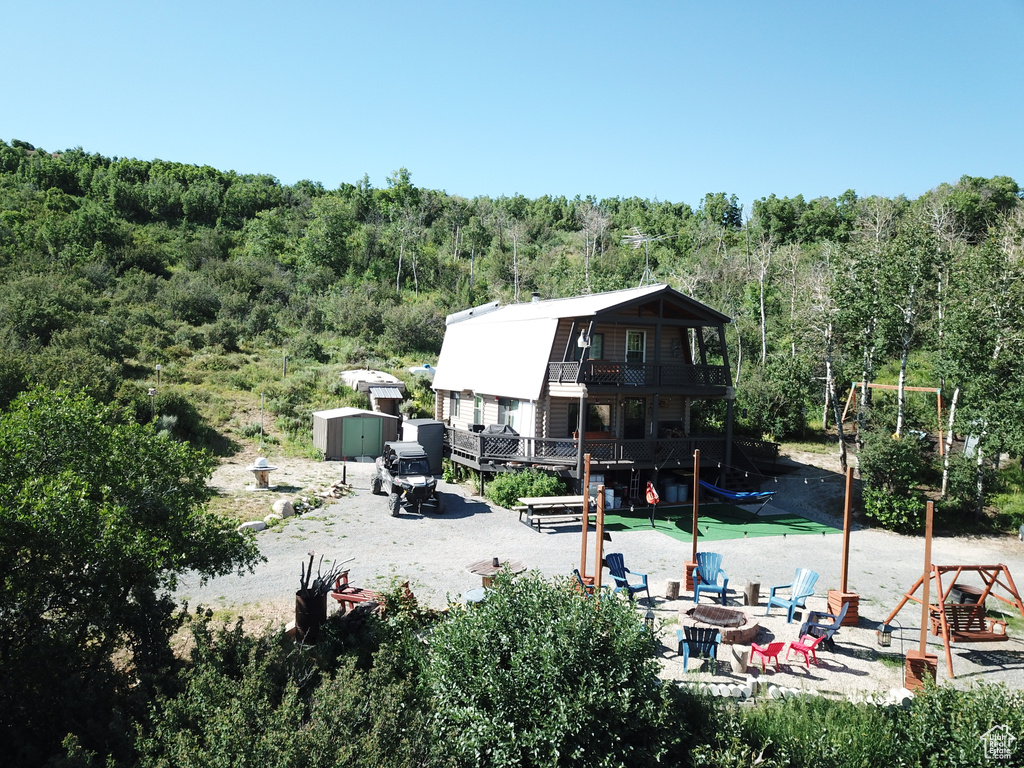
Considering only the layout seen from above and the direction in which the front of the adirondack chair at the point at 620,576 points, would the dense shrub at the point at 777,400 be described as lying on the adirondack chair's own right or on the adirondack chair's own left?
on the adirondack chair's own left

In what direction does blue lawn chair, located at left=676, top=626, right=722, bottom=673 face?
away from the camera

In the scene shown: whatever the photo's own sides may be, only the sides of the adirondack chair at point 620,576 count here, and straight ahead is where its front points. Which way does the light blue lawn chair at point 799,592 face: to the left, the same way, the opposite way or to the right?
to the right

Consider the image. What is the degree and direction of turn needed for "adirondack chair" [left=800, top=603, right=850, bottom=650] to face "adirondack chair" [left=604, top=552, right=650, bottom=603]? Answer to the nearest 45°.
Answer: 0° — it already faces it

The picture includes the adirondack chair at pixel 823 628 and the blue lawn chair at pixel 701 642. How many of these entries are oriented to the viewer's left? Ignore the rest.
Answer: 1

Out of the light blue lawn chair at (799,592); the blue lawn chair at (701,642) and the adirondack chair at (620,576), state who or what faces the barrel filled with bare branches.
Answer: the light blue lawn chair

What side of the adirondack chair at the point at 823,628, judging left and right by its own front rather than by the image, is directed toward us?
left

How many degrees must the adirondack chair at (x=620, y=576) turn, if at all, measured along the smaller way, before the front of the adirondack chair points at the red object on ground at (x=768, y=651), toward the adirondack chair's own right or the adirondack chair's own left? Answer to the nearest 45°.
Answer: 0° — it already faces it

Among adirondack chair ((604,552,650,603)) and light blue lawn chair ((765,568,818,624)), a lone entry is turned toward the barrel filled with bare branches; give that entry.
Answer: the light blue lawn chair

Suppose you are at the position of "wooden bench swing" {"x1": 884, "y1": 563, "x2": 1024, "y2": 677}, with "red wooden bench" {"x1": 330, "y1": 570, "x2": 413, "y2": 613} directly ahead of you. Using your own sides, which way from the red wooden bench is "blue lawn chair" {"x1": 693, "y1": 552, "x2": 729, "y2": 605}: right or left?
right

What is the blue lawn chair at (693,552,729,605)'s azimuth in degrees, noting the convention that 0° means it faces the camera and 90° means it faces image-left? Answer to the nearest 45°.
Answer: approximately 0°

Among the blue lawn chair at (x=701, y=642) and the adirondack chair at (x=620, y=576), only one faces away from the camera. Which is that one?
the blue lawn chair
